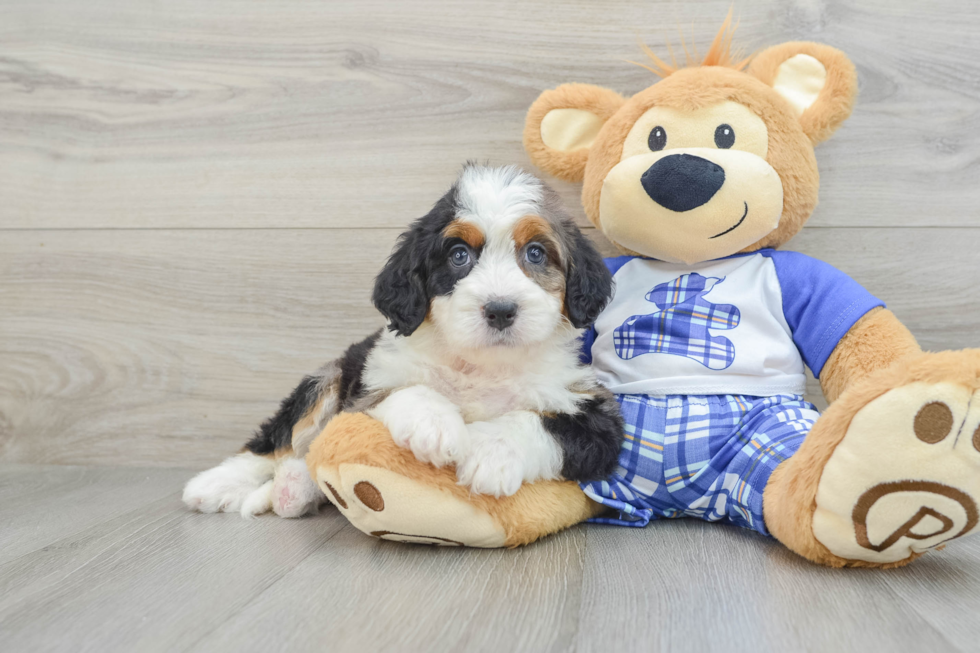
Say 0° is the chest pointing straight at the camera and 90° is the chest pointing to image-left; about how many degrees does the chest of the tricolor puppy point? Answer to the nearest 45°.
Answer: approximately 315°
